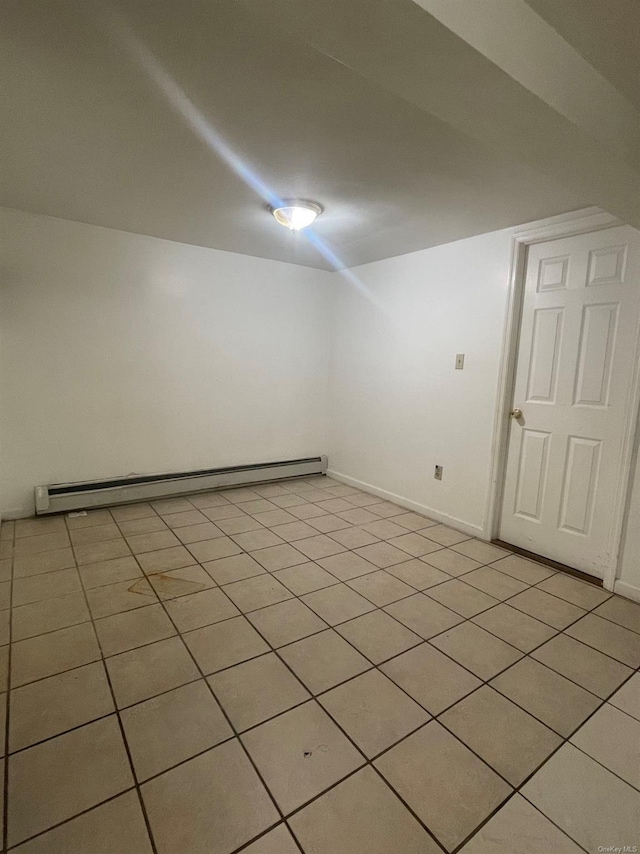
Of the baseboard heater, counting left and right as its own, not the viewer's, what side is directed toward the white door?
front
